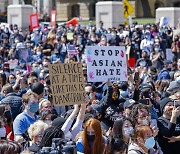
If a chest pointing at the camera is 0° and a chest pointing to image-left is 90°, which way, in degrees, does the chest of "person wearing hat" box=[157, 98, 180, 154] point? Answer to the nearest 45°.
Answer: approximately 315°

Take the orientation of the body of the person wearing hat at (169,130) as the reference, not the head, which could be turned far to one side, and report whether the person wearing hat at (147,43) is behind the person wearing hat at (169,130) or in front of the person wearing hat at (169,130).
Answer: behind

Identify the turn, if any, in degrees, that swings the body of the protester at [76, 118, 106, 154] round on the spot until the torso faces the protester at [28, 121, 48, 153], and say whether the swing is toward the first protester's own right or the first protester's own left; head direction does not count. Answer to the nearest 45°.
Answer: approximately 90° to the first protester's own right

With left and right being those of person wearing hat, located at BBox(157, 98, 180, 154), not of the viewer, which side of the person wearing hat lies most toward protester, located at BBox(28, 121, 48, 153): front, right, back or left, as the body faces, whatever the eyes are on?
right

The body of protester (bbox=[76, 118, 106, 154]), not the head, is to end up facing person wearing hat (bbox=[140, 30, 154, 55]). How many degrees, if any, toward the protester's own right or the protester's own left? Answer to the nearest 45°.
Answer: approximately 180°

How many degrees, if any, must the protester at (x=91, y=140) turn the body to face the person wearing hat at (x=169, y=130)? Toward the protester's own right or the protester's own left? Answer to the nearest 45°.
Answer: approximately 135° to the protester's own left

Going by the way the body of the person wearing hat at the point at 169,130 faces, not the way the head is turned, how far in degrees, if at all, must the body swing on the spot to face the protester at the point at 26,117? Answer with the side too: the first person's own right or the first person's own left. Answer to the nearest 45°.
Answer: approximately 135° to the first person's own right
